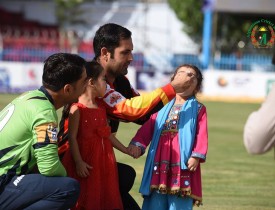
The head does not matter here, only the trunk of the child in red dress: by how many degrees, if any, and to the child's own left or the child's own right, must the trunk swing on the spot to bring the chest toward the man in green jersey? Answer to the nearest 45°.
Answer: approximately 90° to the child's own right

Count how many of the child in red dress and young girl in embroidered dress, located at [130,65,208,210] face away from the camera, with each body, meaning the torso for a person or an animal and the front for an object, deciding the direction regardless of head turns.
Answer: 0

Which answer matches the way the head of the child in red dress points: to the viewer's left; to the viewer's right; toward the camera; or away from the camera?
to the viewer's right

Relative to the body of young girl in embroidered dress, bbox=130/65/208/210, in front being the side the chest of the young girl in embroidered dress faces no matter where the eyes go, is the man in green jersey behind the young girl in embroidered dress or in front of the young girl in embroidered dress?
in front

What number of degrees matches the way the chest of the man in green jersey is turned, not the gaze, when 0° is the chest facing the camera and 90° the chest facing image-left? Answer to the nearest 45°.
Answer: approximately 225°

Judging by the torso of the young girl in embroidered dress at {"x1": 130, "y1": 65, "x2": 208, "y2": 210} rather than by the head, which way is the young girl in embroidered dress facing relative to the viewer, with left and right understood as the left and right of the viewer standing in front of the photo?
facing the viewer and to the left of the viewer

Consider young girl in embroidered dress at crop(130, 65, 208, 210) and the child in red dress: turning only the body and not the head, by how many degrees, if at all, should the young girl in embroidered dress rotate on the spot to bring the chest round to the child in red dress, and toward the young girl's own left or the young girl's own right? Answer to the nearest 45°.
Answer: approximately 45° to the young girl's own right

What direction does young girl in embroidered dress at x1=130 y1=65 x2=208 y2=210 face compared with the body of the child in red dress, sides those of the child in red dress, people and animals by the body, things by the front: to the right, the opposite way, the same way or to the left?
to the right

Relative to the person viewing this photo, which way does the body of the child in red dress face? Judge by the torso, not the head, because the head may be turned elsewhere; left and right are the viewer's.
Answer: facing the viewer and to the right of the viewer
